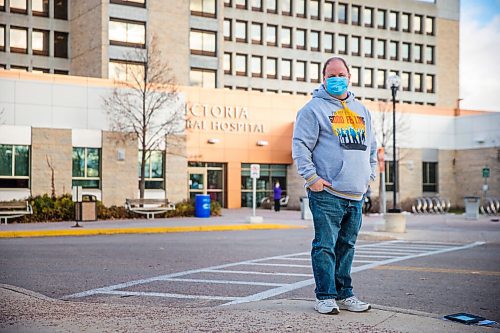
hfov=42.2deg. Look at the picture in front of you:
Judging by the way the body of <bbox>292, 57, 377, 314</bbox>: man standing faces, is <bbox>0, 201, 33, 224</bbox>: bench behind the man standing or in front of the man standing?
behind

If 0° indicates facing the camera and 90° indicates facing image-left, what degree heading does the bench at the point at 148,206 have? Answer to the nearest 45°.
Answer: approximately 0°

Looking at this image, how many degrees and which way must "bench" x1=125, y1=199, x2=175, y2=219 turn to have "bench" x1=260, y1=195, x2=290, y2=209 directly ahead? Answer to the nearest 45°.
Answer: approximately 135° to its left

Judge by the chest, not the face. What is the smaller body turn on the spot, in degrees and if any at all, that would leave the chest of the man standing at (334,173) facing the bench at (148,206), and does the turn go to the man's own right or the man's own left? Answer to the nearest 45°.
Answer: approximately 135° to the man's own left

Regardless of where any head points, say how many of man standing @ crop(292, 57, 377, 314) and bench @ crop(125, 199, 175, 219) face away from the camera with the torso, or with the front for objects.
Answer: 0

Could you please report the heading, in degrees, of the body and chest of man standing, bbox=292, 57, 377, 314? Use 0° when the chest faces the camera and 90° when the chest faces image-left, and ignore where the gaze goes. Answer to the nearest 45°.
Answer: approximately 315°

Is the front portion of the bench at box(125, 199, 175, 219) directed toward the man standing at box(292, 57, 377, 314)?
yes

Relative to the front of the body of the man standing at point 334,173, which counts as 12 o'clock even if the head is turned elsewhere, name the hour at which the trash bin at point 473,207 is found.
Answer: The trash bin is roughly at 8 o'clock from the man standing.

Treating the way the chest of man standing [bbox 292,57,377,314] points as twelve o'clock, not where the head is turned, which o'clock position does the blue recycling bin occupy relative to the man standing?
The blue recycling bin is roughly at 7 o'clock from the man standing.

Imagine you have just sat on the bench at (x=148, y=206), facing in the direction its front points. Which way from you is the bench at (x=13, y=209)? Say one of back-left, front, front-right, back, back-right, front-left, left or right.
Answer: front-right
